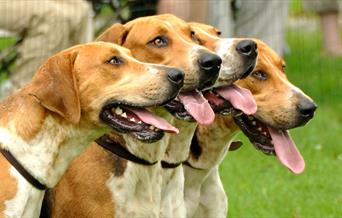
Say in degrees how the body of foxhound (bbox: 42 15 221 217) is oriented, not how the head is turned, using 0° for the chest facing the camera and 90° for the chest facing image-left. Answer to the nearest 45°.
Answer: approximately 315°

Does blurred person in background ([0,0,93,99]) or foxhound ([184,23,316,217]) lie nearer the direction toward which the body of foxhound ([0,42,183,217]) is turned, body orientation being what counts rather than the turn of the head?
the foxhound

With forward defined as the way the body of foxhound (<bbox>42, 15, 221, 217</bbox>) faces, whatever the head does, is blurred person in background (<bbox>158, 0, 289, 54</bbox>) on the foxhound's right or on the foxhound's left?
on the foxhound's left

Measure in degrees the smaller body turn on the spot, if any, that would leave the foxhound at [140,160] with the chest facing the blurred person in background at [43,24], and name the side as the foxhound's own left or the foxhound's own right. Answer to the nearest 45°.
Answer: approximately 135° to the foxhound's own left

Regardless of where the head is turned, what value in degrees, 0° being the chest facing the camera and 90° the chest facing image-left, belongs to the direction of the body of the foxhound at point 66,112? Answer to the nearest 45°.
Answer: approximately 270°

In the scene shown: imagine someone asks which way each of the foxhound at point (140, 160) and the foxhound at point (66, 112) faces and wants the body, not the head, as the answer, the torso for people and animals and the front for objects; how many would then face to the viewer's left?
0

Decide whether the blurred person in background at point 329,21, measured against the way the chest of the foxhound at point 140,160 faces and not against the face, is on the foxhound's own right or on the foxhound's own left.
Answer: on the foxhound's own left

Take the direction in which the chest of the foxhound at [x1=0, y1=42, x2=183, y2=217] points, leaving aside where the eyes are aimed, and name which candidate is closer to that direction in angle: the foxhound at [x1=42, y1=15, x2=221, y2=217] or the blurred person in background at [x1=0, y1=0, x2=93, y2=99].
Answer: the foxhound
